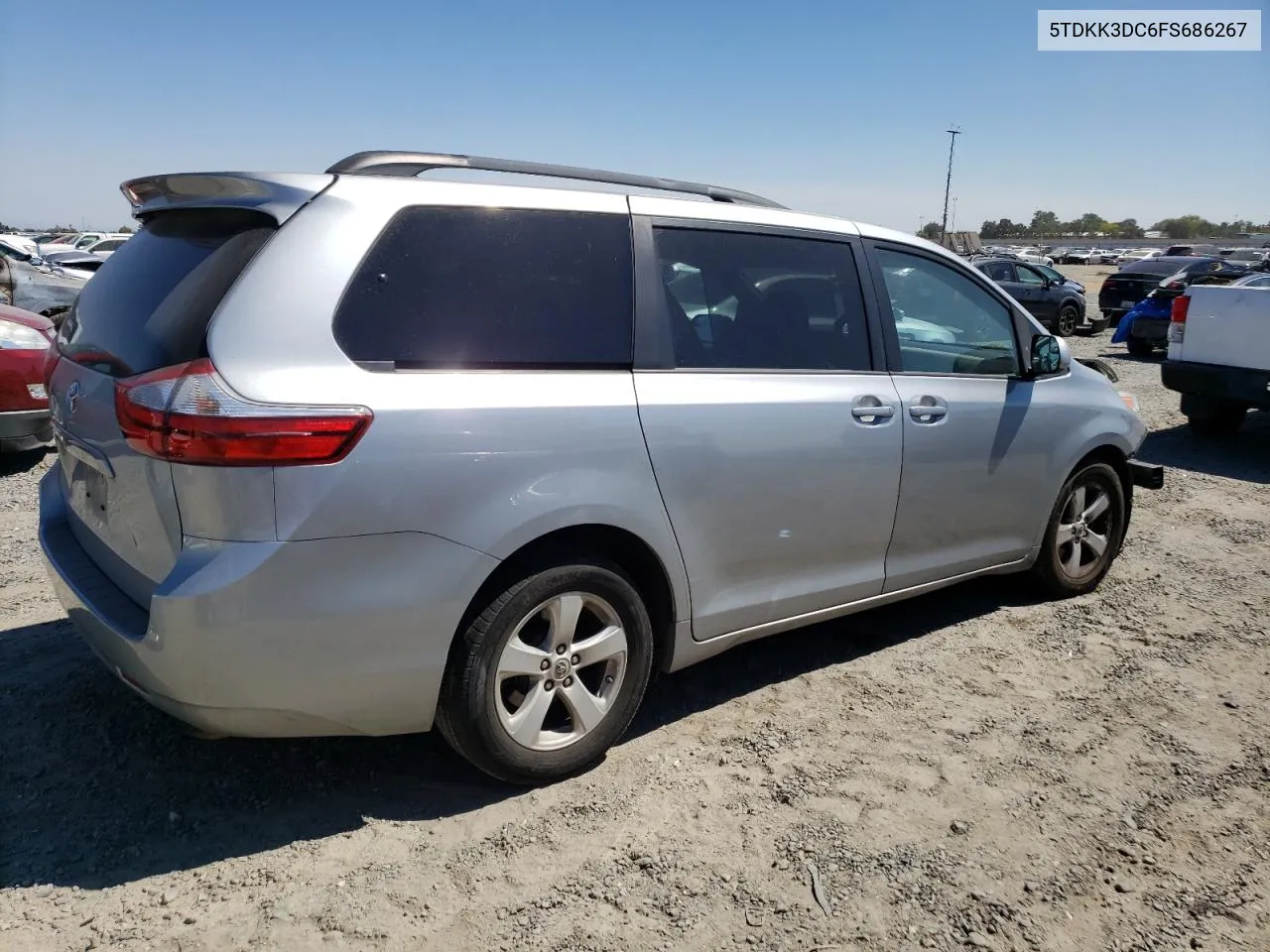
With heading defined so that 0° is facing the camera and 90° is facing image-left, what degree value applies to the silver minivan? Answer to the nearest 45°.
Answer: approximately 225°

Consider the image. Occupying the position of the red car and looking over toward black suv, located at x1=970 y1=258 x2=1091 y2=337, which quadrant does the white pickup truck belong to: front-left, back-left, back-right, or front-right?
front-right

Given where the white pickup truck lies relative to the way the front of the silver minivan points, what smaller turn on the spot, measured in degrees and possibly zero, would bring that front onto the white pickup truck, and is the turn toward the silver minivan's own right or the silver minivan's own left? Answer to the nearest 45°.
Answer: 0° — it already faces it

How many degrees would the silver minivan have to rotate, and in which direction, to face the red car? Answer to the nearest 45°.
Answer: approximately 90° to its left

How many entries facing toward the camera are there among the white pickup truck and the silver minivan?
0

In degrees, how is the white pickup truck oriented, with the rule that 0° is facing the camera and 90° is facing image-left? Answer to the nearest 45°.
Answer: approximately 225°
